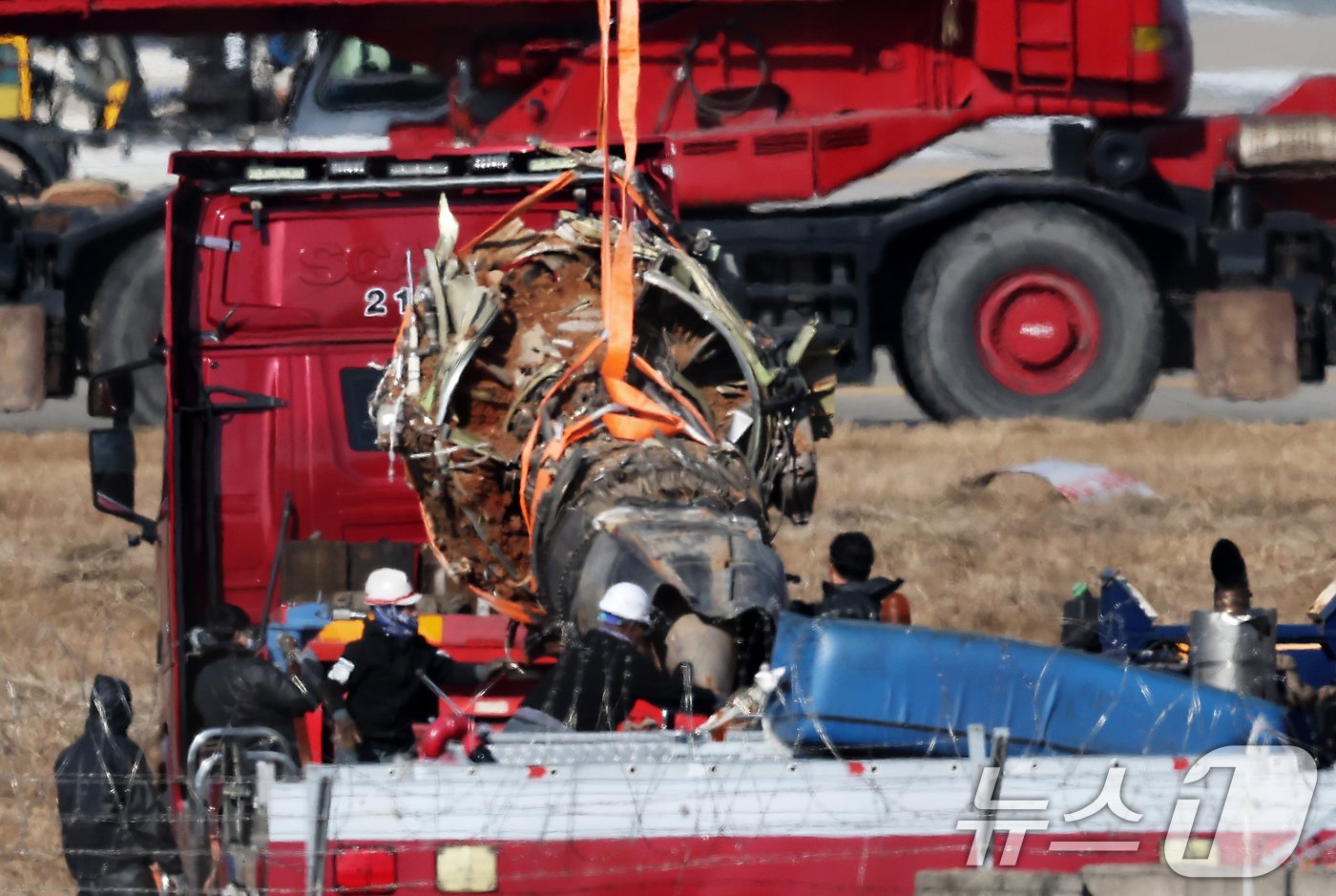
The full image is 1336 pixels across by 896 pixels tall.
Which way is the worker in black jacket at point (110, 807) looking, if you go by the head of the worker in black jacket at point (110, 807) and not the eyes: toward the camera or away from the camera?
away from the camera

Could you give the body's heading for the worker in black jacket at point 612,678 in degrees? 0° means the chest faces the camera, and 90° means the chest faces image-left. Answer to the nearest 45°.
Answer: approximately 225°

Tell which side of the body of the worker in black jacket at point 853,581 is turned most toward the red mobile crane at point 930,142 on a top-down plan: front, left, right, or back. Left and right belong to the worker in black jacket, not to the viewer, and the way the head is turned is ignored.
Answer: front

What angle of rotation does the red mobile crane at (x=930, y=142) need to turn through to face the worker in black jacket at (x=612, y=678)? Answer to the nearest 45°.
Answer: approximately 90° to its left

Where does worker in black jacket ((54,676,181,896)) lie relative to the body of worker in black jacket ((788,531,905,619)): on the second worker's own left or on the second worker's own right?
on the second worker's own left

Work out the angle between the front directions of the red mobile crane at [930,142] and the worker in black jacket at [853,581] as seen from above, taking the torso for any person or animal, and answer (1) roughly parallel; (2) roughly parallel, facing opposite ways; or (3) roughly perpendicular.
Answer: roughly perpendicular

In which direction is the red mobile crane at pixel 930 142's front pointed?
to the viewer's left

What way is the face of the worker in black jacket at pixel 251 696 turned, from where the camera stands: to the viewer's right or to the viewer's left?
to the viewer's right

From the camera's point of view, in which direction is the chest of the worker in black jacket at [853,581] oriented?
away from the camera

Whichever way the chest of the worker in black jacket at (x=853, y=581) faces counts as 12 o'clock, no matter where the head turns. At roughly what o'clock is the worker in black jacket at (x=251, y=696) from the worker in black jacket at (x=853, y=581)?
the worker in black jacket at (x=251, y=696) is roughly at 8 o'clock from the worker in black jacket at (x=853, y=581).

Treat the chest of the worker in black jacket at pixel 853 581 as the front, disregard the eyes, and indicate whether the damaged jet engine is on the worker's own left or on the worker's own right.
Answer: on the worker's own left

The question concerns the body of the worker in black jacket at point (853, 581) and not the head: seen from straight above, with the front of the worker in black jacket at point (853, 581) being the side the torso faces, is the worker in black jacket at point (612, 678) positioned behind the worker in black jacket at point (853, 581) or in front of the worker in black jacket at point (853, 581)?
behind

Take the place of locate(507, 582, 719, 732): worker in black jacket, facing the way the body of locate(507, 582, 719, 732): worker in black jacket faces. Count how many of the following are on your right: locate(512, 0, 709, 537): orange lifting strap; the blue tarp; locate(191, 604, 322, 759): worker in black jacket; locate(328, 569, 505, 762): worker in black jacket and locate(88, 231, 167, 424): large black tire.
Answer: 1

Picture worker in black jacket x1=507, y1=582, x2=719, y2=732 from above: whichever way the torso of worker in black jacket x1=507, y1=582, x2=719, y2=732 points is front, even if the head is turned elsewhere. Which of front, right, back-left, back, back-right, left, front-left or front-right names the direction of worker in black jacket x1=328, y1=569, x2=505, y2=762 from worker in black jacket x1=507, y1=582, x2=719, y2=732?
left
